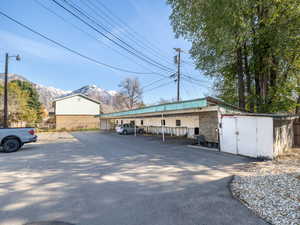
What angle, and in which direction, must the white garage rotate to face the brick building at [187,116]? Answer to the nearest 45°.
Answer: approximately 90° to its right

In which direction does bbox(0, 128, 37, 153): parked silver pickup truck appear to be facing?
to the viewer's left

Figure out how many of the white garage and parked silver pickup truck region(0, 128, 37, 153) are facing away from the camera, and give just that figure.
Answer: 0

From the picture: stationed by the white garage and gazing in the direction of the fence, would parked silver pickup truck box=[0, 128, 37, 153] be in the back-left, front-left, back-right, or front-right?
front-left

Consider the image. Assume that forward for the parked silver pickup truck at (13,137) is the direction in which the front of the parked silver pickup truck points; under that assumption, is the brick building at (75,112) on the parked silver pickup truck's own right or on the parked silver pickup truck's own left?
on the parked silver pickup truck's own right

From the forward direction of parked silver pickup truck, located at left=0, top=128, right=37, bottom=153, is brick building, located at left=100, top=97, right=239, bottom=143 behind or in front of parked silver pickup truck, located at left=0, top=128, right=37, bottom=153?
behind

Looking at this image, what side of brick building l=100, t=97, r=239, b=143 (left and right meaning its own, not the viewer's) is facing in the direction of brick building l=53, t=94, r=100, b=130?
right

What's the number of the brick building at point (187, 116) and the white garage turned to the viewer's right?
0

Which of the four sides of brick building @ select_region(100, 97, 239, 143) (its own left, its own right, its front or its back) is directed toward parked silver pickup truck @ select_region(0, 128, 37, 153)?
front

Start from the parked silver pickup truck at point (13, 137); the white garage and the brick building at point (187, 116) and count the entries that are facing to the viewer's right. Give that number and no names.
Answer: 0

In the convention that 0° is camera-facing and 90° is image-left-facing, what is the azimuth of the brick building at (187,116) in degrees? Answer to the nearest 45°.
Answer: approximately 45°
